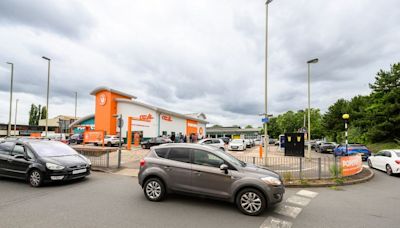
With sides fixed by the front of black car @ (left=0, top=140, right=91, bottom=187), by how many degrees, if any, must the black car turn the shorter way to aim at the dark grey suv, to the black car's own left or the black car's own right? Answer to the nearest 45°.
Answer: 0° — it already faces it

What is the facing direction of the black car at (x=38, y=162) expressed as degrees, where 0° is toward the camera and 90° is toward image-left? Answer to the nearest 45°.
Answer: approximately 315°

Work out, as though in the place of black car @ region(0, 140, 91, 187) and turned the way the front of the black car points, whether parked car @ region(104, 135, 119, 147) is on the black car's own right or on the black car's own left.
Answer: on the black car's own left

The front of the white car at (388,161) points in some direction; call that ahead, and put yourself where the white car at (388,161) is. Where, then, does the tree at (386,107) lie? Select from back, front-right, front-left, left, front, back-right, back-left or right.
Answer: front-right

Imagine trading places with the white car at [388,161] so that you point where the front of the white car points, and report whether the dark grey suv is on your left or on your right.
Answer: on your left

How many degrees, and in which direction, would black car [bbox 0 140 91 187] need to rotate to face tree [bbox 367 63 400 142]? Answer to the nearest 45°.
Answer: approximately 45° to its left
